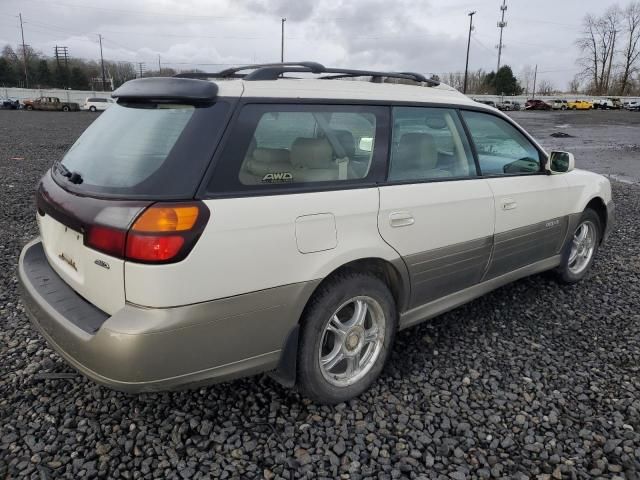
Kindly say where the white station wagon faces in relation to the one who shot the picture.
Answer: facing away from the viewer and to the right of the viewer
